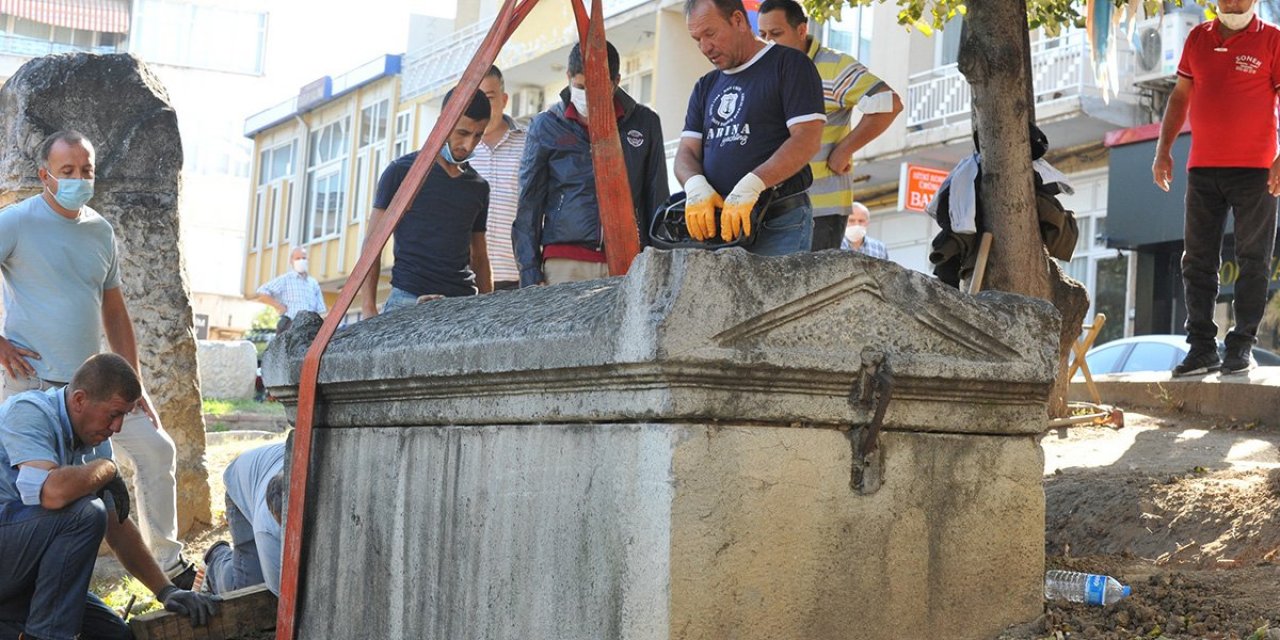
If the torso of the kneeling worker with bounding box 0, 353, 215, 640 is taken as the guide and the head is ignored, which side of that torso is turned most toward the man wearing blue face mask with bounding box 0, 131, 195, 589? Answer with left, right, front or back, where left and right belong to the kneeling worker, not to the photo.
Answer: left

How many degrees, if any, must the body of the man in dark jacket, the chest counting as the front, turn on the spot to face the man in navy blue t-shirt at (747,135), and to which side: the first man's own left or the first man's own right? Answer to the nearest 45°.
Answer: approximately 45° to the first man's own left

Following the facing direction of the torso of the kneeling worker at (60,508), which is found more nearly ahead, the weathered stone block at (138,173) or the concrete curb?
the concrete curb

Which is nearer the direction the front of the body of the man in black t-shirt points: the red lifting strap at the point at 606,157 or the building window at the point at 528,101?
the red lifting strap

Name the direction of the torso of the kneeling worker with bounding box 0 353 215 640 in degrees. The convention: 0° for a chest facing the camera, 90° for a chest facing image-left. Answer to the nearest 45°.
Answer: approximately 270°

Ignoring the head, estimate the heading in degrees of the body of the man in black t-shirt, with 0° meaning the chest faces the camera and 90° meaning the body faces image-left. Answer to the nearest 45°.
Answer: approximately 315°

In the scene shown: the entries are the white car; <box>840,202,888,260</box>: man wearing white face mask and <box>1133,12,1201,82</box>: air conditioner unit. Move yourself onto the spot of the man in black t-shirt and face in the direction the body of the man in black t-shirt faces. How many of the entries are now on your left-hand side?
3

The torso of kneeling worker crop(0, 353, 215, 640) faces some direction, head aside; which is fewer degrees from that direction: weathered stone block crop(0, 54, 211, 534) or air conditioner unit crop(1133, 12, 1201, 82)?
the air conditioner unit

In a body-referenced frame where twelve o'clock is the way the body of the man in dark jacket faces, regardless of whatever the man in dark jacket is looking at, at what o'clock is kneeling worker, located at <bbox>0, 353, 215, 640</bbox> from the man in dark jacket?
The kneeling worker is roughly at 2 o'clock from the man in dark jacket.
